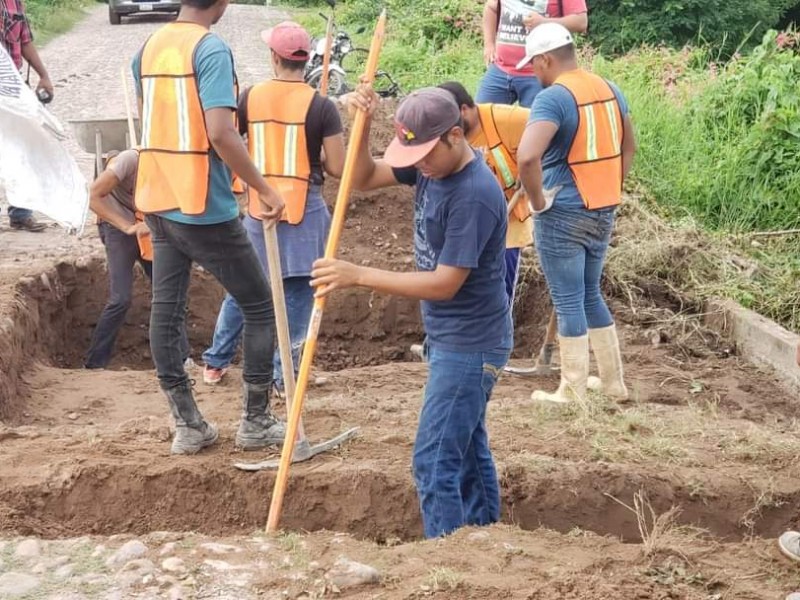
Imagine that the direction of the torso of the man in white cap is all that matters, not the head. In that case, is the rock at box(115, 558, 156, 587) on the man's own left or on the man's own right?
on the man's own left

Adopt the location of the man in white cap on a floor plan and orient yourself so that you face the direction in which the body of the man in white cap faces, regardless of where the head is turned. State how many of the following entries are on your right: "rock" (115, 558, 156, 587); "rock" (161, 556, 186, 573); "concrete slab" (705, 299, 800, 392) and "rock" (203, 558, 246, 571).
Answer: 1

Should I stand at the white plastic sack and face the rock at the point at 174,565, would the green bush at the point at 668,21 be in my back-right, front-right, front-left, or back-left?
back-left

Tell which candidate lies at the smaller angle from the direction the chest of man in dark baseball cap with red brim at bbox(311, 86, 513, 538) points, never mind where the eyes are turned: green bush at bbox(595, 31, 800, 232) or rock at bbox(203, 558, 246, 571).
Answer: the rock

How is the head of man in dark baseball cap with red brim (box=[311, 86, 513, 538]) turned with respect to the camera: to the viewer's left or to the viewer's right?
to the viewer's left

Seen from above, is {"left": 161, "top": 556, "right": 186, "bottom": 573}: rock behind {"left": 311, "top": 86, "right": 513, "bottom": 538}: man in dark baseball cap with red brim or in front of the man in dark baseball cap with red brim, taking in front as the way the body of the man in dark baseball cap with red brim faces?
in front

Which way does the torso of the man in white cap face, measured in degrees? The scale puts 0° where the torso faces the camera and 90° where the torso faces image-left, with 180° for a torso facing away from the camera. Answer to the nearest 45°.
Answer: approximately 135°

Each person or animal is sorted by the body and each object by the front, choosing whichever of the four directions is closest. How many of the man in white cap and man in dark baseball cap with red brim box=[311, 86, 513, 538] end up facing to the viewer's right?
0

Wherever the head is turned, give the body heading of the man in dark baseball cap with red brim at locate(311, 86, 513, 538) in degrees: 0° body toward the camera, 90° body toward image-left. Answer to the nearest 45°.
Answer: approximately 90°

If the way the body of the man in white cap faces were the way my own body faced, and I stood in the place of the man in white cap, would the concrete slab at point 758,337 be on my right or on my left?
on my right

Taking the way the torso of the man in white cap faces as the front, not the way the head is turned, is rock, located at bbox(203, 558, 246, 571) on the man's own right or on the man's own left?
on the man's own left

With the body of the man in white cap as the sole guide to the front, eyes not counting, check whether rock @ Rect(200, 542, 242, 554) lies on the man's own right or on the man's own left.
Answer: on the man's own left

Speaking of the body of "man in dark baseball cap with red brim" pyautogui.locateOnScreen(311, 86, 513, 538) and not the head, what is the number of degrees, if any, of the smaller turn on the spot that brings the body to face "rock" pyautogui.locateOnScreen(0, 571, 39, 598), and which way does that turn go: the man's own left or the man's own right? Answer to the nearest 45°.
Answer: approximately 45° to the man's own left

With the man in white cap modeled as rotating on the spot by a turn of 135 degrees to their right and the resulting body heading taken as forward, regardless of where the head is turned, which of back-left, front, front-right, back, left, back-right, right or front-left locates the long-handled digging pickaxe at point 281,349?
back-right

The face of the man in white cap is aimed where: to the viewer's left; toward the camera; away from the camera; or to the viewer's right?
to the viewer's left
